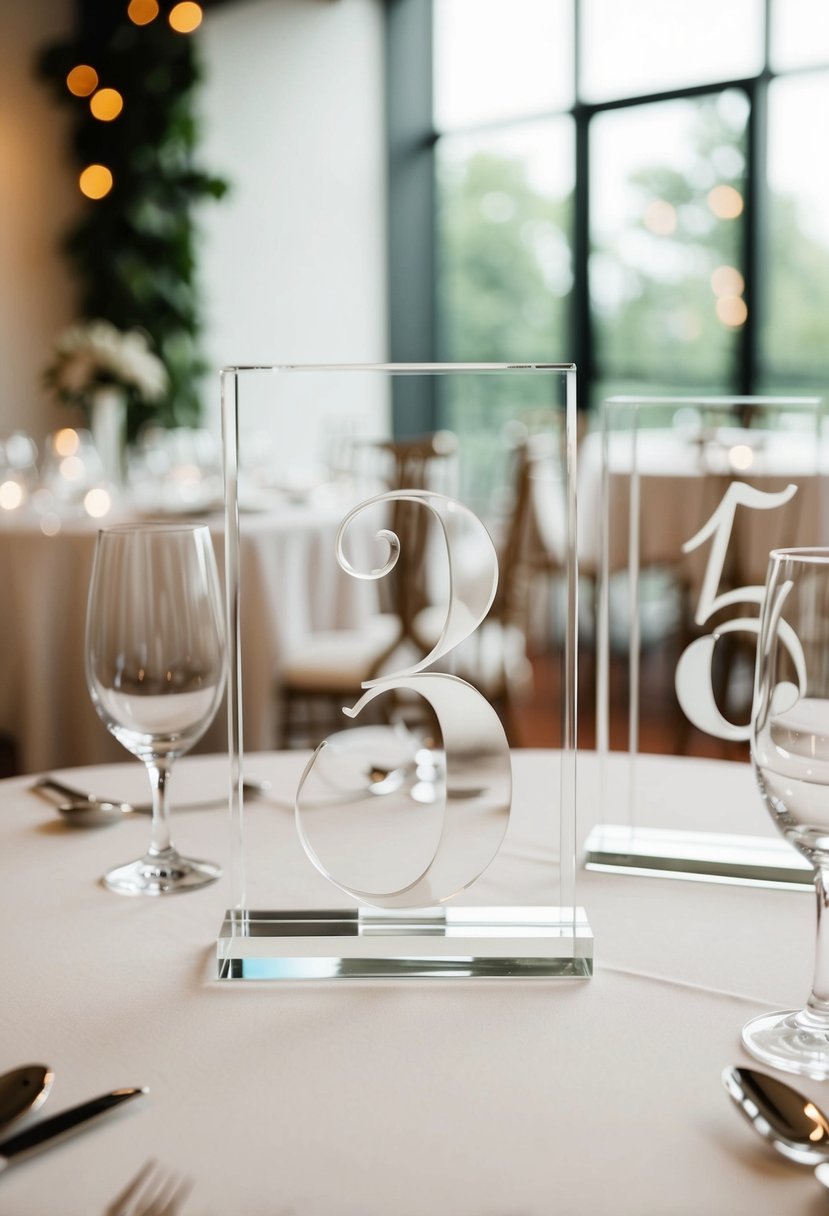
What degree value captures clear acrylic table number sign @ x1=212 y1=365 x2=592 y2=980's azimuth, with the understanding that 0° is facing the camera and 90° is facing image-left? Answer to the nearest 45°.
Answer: approximately 0°

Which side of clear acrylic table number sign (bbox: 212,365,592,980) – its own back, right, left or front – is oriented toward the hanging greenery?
back

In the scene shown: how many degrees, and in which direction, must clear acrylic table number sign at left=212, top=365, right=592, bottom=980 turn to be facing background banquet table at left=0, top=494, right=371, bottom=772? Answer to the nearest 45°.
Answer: approximately 180°

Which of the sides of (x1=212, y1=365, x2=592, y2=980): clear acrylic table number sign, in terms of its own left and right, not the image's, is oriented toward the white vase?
back

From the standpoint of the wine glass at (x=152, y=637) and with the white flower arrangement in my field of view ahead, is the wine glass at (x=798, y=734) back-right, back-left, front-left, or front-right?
back-right

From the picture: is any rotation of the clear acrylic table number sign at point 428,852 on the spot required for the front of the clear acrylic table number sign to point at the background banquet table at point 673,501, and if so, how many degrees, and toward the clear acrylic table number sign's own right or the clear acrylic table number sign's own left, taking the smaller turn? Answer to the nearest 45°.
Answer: approximately 180°

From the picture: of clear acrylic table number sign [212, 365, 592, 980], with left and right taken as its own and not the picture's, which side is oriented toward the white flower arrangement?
back
